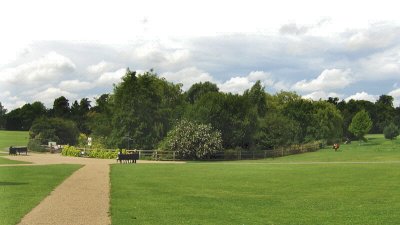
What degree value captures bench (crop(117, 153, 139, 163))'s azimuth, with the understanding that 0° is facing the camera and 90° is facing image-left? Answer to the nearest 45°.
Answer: approximately 0°
